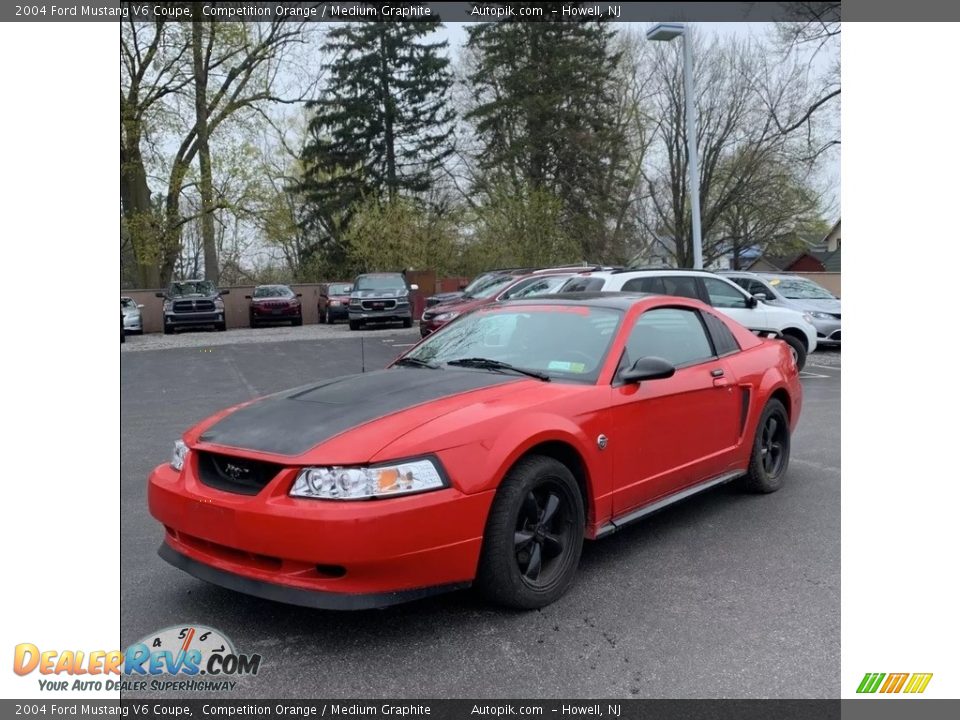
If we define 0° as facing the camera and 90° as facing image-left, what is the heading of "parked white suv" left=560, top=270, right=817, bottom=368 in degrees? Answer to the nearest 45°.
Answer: approximately 225°

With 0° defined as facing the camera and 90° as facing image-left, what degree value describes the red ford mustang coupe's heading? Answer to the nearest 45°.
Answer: approximately 45°

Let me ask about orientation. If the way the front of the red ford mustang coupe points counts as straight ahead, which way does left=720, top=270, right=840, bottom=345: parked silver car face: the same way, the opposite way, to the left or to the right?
to the left

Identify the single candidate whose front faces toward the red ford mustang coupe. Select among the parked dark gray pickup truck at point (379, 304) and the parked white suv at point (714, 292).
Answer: the parked dark gray pickup truck

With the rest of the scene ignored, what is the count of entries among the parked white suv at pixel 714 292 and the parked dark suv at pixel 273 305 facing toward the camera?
1

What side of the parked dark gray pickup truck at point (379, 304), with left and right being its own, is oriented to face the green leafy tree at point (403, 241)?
back

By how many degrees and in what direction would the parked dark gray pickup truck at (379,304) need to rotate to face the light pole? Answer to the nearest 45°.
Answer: approximately 45° to its left

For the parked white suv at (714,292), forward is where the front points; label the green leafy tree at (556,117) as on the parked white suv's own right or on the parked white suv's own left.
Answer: on the parked white suv's own left
